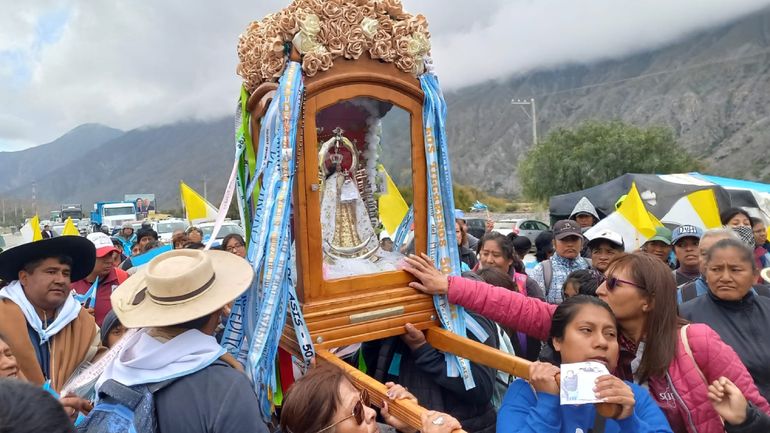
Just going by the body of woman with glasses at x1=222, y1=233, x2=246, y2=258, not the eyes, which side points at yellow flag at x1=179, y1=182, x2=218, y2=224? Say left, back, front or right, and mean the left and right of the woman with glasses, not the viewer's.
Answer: back

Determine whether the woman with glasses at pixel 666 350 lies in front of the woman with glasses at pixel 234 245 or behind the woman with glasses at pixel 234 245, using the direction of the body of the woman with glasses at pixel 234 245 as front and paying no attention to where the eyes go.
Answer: in front

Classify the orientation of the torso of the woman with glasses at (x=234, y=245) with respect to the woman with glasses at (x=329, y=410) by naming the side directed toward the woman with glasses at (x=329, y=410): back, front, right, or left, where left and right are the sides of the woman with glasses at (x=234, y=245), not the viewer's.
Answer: front
